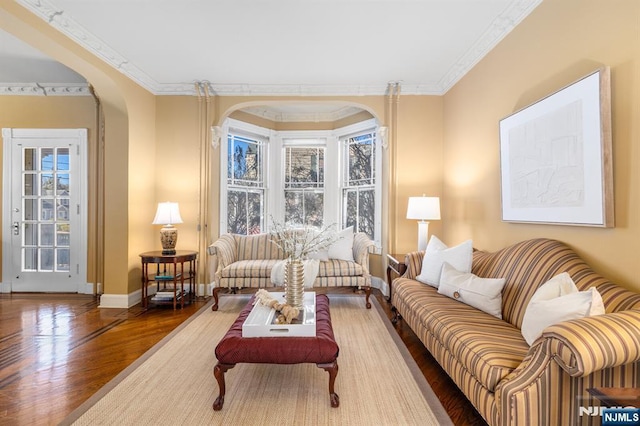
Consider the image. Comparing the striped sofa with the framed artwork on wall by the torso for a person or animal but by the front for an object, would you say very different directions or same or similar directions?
same or similar directions

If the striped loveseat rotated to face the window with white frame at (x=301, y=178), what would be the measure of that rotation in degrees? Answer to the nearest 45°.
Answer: approximately 180°

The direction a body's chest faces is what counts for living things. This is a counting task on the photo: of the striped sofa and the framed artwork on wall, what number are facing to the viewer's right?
0

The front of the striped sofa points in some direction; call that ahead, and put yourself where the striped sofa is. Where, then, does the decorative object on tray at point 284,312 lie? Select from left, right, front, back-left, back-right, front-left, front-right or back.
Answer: front-right

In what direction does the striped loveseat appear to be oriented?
toward the camera

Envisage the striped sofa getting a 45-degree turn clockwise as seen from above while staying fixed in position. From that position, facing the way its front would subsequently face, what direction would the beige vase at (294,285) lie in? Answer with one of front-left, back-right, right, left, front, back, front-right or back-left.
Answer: front

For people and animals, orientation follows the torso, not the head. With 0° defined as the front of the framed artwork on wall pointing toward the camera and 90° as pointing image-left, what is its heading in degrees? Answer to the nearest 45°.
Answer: approximately 45°

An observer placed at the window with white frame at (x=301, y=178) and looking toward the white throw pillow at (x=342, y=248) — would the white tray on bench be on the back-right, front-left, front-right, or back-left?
front-right

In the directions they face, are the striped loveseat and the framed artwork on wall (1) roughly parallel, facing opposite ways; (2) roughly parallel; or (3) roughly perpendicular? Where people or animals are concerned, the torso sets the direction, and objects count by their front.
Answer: roughly perpendicular

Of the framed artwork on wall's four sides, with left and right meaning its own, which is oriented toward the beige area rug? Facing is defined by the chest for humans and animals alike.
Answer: front

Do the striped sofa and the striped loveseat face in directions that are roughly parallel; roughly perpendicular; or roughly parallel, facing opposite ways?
roughly perpendicular

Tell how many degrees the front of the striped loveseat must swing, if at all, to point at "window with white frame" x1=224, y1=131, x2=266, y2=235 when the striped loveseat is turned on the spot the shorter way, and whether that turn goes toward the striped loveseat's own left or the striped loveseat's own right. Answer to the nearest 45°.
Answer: approximately 180°

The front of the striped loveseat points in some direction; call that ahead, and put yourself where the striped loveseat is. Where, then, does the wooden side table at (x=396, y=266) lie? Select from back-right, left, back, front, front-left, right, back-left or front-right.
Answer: left

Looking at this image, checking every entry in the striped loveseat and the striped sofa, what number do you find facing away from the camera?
0

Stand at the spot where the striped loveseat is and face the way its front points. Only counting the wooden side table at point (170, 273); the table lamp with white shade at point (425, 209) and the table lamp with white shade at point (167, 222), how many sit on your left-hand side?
1

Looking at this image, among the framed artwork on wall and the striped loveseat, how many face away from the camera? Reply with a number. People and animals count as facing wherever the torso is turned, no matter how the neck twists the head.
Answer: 0

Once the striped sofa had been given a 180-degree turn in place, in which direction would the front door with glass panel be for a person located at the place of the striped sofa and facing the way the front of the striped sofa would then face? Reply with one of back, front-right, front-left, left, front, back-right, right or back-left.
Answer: back-left

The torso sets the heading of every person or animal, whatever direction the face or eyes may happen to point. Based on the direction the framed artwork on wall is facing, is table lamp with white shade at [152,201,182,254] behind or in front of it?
in front

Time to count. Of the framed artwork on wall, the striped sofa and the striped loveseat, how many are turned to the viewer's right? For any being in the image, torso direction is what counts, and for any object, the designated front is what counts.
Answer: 0

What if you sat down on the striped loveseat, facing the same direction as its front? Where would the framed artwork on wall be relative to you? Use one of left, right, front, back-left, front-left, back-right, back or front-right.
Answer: front-left

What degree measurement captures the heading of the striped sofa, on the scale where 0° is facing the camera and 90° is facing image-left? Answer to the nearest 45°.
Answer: approximately 45°
